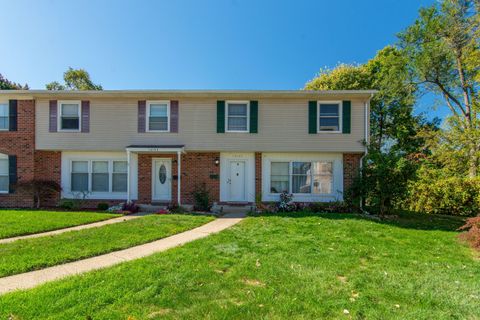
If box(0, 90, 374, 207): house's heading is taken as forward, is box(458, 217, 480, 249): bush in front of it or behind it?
in front

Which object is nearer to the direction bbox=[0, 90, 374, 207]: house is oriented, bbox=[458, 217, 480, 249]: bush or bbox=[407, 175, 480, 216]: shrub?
the bush

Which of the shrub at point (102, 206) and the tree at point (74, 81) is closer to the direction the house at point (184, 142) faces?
the shrub

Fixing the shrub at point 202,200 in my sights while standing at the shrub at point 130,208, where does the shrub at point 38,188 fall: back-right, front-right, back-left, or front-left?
back-left

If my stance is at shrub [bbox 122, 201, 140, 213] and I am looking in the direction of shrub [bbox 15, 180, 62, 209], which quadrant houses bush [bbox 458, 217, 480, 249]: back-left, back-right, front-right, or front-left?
back-left

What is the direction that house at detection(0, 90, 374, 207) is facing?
toward the camera

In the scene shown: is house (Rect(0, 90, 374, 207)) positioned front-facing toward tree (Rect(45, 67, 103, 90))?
no

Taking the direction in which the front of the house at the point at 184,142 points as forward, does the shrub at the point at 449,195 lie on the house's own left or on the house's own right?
on the house's own left
